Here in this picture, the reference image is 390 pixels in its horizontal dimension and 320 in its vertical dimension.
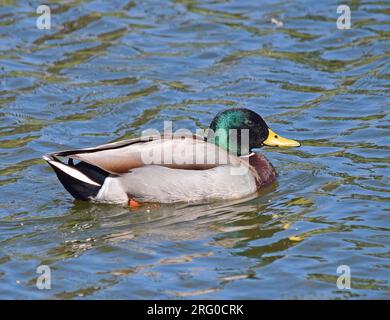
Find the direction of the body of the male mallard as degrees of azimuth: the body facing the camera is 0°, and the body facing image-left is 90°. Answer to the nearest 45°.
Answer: approximately 270°
